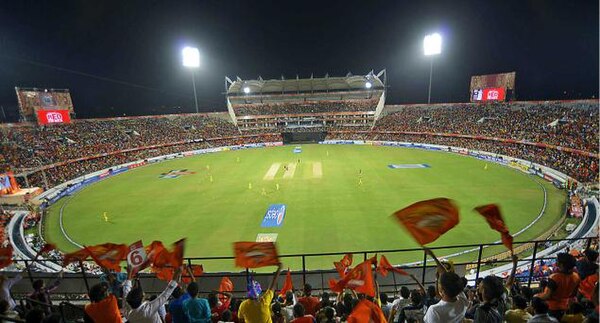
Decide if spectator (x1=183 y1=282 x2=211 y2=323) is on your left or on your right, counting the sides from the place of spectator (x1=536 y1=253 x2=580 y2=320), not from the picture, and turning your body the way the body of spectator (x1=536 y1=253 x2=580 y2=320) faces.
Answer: on your left

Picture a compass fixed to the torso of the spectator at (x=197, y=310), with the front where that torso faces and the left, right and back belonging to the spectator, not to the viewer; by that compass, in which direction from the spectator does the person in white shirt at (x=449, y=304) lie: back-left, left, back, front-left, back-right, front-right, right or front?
back-right

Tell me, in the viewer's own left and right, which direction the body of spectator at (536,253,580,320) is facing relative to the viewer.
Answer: facing away from the viewer and to the left of the viewer

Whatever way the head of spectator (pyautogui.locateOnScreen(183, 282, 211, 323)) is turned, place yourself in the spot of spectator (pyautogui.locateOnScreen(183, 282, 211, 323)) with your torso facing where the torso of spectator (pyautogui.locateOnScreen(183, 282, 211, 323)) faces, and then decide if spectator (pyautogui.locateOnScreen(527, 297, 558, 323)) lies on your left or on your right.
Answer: on your right

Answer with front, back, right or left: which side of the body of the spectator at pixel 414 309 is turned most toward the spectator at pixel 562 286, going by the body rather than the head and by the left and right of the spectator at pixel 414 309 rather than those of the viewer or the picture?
right

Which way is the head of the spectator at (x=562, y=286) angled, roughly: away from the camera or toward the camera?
away from the camera

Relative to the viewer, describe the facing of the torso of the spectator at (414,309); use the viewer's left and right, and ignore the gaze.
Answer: facing away from the viewer

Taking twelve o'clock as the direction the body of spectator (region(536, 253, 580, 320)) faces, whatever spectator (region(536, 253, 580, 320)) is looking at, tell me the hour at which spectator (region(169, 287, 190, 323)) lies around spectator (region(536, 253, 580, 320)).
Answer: spectator (region(169, 287, 190, 323)) is roughly at 9 o'clock from spectator (region(536, 253, 580, 320)).

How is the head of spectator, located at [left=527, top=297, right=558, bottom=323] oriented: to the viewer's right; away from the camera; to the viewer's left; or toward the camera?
away from the camera

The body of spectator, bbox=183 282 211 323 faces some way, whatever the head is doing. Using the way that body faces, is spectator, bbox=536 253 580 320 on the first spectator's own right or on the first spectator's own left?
on the first spectator's own right

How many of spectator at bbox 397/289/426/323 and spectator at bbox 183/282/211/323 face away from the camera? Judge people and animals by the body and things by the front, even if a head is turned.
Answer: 2

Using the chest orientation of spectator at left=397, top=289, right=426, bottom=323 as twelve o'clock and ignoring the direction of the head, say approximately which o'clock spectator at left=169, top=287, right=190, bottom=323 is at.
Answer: spectator at left=169, top=287, right=190, bottom=323 is roughly at 8 o'clock from spectator at left=397, top=289, right=426, bottom=323.

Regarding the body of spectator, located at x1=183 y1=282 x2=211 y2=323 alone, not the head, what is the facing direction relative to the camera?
away from the camera

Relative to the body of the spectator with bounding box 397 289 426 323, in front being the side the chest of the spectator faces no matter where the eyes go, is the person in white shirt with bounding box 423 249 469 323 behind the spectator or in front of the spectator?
behind

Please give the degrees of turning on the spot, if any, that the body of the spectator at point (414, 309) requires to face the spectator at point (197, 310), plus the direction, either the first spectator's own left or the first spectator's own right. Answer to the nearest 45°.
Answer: approximately 135° to the first spectator's own left
